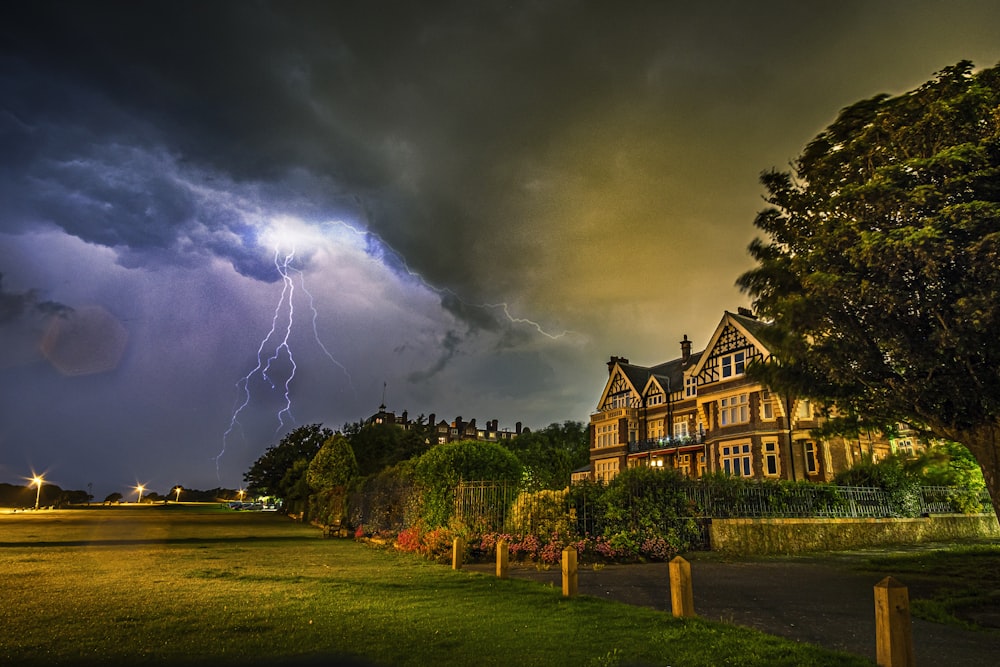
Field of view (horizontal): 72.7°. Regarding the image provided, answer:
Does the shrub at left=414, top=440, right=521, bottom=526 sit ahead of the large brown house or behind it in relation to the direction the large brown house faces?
ahead

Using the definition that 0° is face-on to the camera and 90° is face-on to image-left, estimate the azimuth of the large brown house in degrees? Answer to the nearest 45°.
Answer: approximately 45°

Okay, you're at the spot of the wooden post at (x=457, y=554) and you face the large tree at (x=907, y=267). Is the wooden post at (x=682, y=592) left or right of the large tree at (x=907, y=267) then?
right

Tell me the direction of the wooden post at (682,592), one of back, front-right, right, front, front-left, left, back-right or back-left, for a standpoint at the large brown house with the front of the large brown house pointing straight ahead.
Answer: front-left

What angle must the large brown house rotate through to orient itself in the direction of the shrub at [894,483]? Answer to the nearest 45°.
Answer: approximately 90° to its left

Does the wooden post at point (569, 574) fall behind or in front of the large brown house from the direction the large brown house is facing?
in front

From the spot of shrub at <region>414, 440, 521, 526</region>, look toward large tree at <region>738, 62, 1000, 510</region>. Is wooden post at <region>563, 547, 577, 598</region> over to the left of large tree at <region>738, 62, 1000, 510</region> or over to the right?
right
